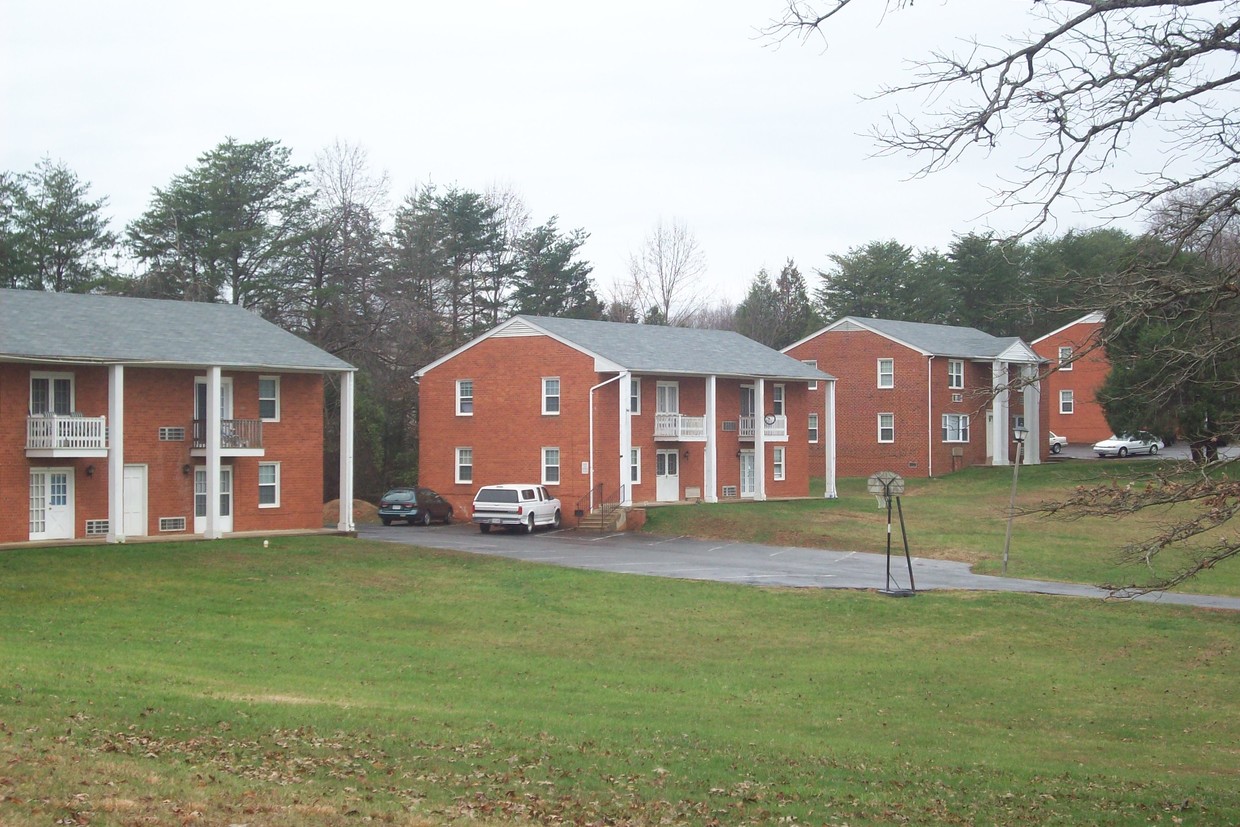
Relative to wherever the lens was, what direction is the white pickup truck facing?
facing away from the viewer and to the right of the viewer

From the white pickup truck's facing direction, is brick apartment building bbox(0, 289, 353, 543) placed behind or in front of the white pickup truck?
behind

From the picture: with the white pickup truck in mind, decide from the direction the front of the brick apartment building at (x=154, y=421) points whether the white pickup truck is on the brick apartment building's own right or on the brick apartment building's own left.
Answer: on the brick apartment building's own left

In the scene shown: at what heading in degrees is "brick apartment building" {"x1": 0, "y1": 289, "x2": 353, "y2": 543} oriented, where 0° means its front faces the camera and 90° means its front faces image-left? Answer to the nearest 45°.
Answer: approximately 0°

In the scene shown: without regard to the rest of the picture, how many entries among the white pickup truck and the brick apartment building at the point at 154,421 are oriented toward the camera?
1
